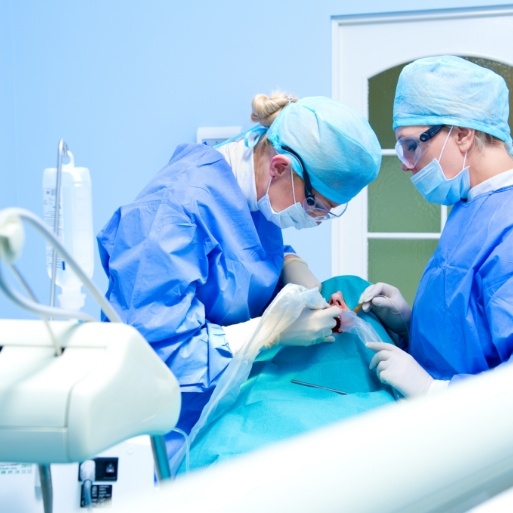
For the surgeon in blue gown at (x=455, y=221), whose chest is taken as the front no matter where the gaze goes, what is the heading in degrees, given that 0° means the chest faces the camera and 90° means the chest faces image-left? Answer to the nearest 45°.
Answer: approximately 90°

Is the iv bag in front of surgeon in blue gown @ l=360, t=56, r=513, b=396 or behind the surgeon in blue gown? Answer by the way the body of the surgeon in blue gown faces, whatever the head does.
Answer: in front

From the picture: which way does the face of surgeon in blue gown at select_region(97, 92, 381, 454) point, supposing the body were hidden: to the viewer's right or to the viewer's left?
to the viewer's right
